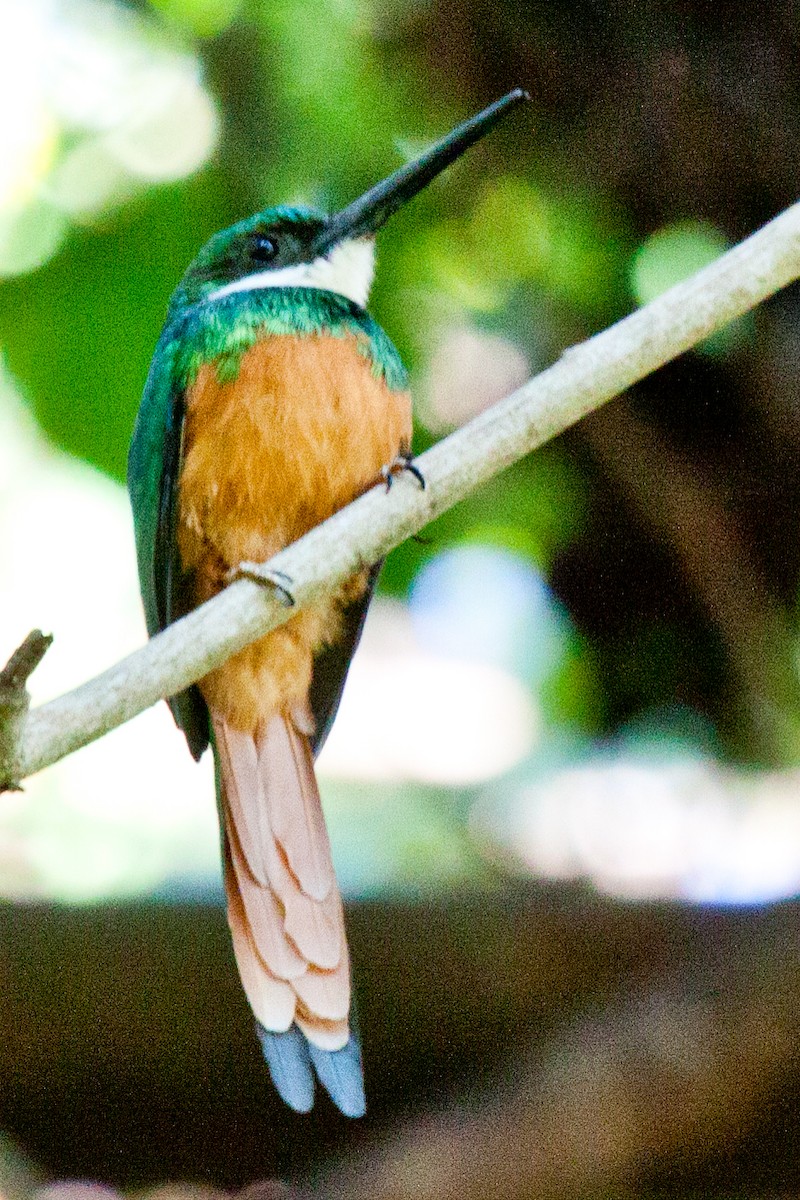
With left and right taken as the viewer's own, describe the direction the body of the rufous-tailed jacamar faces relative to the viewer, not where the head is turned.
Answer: facing the viewer and to the right of the viewer
